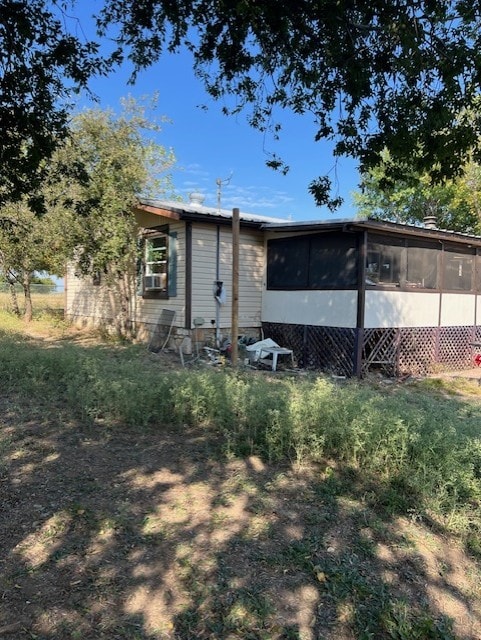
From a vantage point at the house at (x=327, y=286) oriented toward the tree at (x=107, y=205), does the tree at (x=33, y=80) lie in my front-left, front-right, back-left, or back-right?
front-left

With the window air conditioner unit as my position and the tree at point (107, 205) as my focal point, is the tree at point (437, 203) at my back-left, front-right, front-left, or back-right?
back-right
